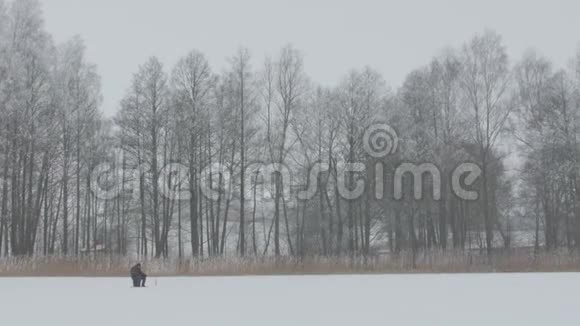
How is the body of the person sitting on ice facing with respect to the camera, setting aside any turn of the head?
to the viewer's right
